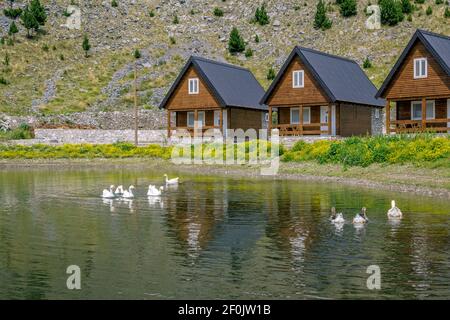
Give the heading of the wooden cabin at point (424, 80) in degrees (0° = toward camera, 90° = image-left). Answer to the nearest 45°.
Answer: approximately 45°
